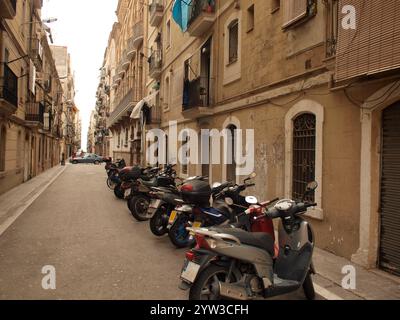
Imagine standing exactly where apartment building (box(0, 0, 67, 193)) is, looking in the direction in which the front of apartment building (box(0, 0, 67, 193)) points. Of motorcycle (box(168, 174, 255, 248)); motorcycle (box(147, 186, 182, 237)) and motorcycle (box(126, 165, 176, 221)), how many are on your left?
0

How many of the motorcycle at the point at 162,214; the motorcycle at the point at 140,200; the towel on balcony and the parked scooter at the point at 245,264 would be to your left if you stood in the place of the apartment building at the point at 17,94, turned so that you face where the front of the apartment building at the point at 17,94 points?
0

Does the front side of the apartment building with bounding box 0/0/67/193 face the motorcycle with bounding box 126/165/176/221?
no

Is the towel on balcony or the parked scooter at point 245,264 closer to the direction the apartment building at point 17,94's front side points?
the towel on balcony

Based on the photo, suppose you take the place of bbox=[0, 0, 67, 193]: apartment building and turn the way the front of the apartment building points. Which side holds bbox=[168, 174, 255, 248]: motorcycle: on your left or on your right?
on your right

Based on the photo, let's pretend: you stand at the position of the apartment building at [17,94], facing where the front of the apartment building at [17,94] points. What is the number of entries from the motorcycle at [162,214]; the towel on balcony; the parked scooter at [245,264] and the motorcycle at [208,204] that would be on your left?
0

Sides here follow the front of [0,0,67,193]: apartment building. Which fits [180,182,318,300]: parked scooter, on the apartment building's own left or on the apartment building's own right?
on the apartment building's own right

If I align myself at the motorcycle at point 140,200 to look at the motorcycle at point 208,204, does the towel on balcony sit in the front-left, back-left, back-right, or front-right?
back-left

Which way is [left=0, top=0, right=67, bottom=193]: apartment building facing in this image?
to the viewer's right

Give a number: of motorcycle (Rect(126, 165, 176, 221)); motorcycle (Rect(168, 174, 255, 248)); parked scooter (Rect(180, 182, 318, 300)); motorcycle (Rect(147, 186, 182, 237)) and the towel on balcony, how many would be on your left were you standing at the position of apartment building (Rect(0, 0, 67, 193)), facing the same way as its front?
0

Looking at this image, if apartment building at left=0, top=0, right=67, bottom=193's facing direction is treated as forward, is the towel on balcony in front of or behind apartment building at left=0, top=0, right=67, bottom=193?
in front

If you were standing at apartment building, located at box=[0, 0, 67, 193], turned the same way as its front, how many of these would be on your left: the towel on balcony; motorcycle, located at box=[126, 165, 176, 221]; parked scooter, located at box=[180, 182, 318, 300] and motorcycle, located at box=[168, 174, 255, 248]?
0

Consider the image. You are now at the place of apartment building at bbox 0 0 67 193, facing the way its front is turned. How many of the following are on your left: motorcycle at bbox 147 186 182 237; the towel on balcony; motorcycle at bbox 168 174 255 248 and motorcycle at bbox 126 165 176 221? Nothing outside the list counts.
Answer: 0
